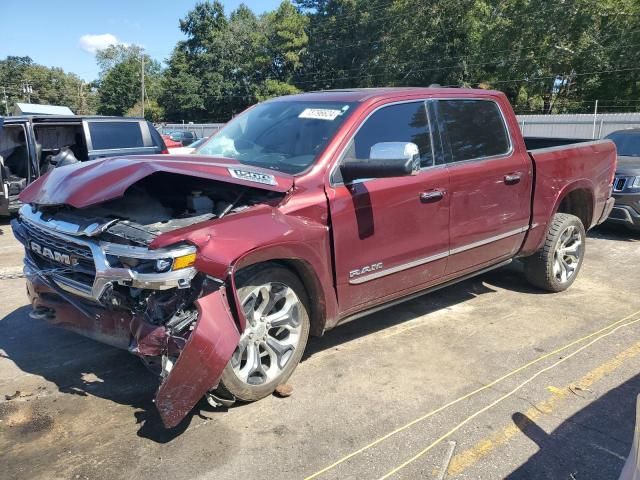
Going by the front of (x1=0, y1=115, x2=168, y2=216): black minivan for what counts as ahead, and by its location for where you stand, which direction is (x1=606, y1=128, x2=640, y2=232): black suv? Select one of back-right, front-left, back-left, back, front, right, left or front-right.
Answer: back-left

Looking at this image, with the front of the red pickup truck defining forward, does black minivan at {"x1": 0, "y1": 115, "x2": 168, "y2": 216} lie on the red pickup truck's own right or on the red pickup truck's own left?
on the red pickup truck's own right

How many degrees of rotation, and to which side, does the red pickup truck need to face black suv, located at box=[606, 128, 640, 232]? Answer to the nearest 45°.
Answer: approximately 180°

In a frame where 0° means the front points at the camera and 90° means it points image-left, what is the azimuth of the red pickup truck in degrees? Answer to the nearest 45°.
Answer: approximately 45°

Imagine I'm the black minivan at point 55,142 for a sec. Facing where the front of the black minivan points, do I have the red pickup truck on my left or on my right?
on my left

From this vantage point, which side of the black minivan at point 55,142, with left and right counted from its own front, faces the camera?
left
